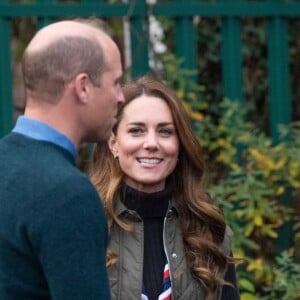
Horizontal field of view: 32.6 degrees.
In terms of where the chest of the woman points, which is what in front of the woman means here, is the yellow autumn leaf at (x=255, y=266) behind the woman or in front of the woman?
behind

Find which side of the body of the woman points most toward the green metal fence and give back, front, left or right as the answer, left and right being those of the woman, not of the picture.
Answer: back

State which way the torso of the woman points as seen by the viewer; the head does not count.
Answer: toward the camera

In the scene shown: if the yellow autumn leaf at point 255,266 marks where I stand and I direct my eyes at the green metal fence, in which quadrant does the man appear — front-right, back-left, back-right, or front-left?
back-left

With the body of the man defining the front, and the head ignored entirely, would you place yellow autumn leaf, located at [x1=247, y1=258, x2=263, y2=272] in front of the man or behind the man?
in front

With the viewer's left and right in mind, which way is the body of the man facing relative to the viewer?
facing away from the viewer and to the right of the viewer

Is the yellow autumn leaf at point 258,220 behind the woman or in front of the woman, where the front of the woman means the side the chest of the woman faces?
behind

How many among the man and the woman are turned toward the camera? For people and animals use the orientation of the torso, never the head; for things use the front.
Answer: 1

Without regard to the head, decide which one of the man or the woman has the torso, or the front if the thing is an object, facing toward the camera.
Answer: the woman

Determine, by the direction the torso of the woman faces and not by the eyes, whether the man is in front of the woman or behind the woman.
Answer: in front

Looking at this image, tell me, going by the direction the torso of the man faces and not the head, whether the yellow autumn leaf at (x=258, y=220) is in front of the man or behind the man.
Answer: in front
